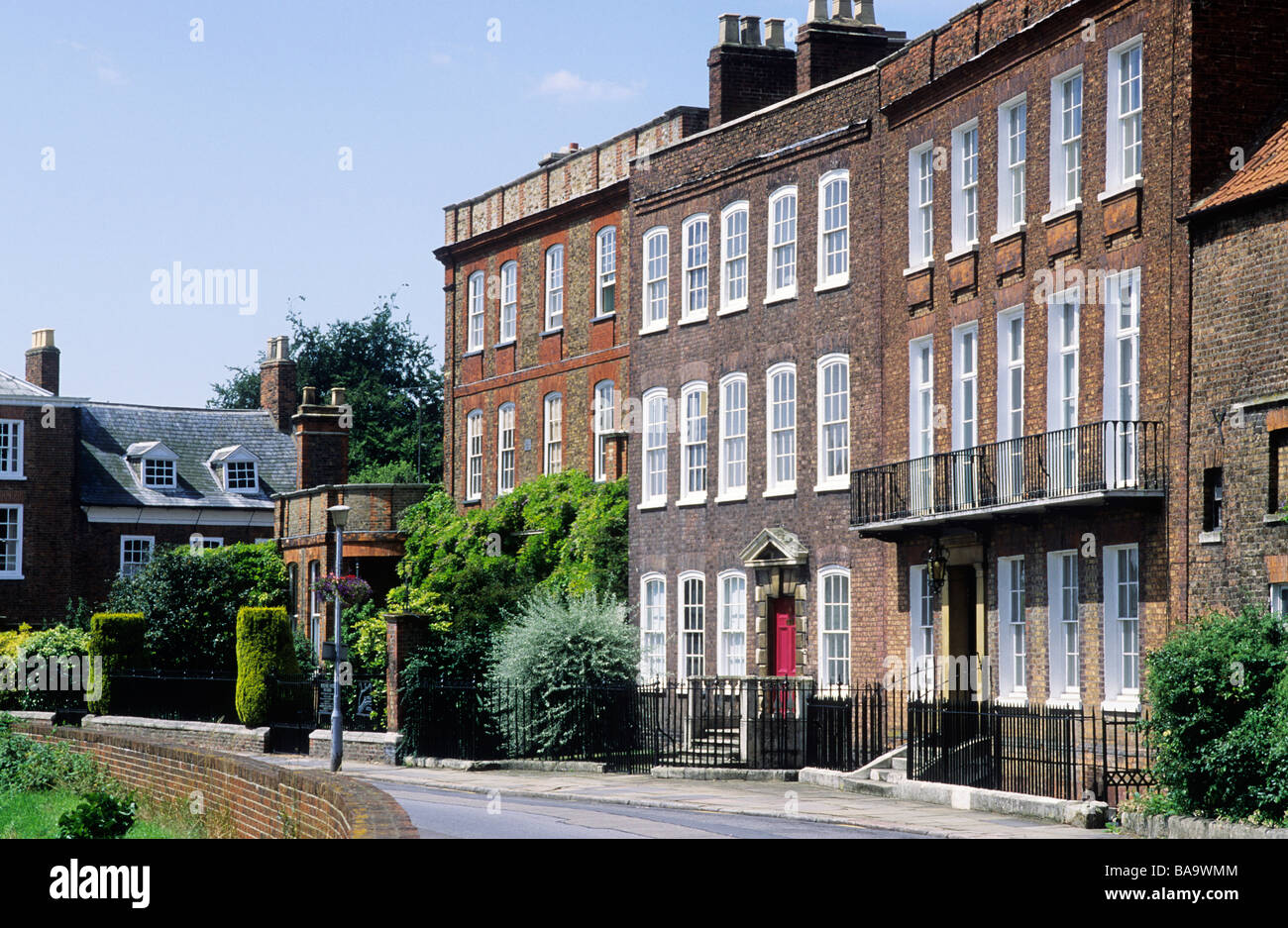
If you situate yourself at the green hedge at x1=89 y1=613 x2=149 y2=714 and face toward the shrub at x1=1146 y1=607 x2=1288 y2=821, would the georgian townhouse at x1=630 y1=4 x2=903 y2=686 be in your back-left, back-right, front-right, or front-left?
front-left

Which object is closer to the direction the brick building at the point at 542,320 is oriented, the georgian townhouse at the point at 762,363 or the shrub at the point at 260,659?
the shrub

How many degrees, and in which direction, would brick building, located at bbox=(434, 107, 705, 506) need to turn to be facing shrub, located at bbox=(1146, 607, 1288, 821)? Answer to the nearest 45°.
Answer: approximately 45° to its left

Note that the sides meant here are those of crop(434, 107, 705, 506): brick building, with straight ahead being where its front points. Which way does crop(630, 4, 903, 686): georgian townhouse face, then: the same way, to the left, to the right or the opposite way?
the same way

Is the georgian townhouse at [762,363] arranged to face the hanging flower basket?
no

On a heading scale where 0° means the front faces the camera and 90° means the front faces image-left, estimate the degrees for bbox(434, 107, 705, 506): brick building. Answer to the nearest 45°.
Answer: approximately 45°

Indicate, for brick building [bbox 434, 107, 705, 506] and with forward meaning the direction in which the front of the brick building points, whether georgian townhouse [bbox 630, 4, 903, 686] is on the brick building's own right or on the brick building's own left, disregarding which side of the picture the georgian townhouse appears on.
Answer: on the brick building's own left

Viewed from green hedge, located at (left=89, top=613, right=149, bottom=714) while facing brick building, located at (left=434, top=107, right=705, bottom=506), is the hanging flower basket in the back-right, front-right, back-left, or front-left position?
front-right

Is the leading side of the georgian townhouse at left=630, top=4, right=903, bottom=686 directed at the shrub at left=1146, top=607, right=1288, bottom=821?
no

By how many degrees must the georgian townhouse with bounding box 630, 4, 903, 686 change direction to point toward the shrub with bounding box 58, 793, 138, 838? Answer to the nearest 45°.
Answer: approximately 45° to its left

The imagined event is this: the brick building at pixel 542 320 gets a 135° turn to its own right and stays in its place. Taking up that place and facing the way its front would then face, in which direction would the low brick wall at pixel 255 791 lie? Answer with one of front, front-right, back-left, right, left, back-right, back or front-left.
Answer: back

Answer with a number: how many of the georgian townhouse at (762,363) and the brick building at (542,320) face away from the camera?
0

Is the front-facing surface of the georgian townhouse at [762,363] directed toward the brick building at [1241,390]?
no

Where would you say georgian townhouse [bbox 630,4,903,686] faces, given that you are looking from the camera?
facing the viewer and to the left of the viewer
